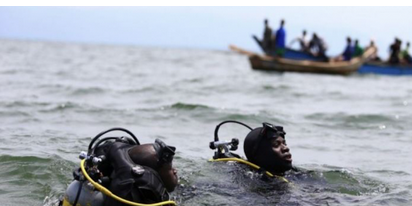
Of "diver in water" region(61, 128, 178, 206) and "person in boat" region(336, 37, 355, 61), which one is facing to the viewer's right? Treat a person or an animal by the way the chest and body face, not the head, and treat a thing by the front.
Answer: the diver in water

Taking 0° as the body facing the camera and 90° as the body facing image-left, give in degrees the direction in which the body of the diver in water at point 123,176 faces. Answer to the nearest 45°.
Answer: approximately 270°

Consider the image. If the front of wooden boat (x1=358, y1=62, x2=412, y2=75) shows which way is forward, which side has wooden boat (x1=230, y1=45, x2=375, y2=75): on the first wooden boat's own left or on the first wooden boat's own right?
on the first wooden boat's own left

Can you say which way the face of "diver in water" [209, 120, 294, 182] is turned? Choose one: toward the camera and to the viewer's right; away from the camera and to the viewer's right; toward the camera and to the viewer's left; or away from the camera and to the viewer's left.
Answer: toward the camera and to the viewer's right

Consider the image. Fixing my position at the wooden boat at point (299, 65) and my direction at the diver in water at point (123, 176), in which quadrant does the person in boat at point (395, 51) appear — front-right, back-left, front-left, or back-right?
back-left
